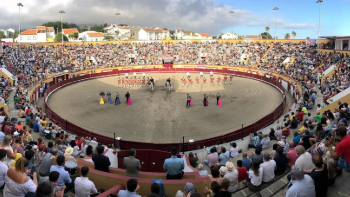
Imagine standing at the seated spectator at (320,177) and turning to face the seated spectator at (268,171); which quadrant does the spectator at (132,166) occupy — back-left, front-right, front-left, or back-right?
front-left

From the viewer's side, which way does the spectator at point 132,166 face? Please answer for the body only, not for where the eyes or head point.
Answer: away from the camera

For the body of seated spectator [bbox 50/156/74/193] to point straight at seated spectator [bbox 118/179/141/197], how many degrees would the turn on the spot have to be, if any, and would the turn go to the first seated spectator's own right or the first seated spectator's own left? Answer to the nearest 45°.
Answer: approximately 90° to the first seated spectator's own right

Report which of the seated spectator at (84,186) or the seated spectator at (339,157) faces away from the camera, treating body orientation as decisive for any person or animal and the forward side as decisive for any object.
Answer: the seated spectator at (84,186)

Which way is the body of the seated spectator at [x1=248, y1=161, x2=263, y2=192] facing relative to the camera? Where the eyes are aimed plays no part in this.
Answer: away from the camera

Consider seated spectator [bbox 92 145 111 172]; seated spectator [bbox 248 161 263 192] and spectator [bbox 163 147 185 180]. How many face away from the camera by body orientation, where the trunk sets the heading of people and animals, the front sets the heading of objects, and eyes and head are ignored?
3

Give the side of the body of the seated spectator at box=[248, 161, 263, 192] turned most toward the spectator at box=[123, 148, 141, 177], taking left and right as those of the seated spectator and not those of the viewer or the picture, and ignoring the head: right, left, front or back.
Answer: left

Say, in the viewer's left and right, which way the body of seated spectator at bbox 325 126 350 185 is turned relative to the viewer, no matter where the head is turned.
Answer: facing to the left of the viewer

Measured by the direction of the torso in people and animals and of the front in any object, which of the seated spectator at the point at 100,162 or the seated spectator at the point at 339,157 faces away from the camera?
the seated spectator at the point at 100,162

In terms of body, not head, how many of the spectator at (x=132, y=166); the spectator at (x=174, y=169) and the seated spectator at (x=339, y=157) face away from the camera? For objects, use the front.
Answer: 2

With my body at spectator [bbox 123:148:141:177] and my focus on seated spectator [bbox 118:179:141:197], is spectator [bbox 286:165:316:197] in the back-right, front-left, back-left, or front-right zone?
front-left
